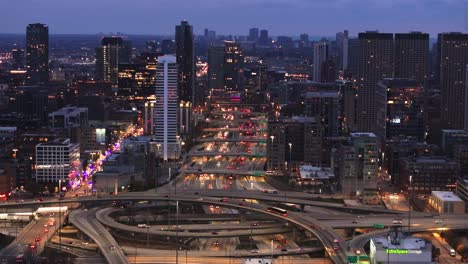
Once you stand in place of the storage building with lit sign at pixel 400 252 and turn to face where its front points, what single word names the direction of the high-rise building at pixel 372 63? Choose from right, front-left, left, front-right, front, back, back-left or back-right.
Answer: back

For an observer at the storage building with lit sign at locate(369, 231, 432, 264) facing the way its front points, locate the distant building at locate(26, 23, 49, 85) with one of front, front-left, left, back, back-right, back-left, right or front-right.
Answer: back-right

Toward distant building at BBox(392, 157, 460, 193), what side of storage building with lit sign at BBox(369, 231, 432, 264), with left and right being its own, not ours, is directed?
back

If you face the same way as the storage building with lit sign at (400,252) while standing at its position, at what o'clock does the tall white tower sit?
The tall white tower is roughly at 5 o'clock from the storage building with lit sign.

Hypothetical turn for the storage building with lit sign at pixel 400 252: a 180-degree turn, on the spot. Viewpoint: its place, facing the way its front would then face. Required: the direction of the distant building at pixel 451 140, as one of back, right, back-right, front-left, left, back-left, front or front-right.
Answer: front

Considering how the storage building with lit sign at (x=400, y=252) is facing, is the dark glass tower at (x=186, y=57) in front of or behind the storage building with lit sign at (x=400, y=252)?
behind

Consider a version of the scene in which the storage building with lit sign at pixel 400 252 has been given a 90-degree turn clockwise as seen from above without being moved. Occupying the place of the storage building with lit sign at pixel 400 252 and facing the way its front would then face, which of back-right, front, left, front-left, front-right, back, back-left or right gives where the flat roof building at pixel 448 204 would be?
right

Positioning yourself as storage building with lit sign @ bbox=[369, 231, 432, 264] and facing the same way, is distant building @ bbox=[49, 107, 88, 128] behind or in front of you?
behind

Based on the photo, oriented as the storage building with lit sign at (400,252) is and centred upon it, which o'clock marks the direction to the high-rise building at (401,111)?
The high-rise building is roughly at 6 o'clock from the storage building with lit sign.

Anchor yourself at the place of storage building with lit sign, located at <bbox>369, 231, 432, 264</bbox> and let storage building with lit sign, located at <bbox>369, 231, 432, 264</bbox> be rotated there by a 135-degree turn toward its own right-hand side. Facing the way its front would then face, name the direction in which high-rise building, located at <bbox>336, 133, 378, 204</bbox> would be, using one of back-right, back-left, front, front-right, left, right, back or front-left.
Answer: front-right

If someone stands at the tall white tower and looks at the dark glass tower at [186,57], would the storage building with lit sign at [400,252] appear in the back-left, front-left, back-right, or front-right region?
back-right

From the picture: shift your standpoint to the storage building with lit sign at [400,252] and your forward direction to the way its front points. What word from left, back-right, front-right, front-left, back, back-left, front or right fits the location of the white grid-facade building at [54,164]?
back-right

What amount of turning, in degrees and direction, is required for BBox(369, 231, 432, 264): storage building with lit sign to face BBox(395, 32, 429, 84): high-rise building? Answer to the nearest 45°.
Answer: approximately 180°

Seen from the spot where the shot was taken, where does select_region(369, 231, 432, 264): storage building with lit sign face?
facing the viewer

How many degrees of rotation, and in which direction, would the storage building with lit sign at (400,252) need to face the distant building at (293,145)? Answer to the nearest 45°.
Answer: approximately 180°

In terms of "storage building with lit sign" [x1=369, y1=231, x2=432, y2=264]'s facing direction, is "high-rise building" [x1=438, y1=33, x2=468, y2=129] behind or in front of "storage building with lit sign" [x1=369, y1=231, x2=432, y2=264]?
behind
